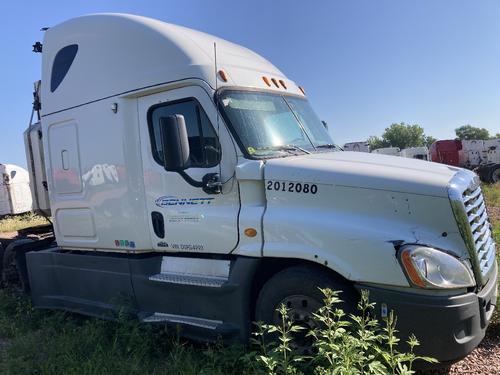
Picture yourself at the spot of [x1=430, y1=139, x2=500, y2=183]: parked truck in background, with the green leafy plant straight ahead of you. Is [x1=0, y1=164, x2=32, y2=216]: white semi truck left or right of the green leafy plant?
right

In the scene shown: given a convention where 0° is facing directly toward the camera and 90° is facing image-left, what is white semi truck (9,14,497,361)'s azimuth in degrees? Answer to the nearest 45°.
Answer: approximately 315°

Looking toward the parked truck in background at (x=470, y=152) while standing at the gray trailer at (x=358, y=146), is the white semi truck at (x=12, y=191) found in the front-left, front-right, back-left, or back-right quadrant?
back-right

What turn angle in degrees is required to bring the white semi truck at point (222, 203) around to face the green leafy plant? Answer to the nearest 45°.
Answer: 0° — it already faces it

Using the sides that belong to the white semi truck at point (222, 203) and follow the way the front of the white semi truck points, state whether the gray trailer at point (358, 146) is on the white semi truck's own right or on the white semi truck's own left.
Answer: on the white semi truck's own left

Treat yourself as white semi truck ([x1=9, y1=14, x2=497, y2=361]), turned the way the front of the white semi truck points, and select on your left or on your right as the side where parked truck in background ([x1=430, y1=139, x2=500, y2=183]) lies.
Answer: on your left

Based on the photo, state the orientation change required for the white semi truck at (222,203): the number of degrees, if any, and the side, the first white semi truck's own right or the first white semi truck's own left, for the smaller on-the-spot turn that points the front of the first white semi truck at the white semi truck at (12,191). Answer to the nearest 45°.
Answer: approximately 180°

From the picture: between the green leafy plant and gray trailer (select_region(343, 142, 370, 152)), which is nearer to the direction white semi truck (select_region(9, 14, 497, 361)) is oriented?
the green leafy plant

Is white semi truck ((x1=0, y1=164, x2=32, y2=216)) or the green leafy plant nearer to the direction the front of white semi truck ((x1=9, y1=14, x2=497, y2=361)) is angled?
the green leafy plant
